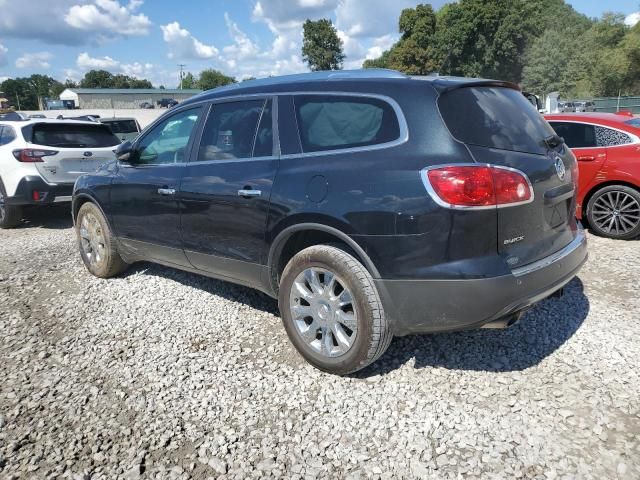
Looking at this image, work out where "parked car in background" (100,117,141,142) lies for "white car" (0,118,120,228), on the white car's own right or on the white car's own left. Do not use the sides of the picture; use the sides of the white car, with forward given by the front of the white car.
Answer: on the white car's own right

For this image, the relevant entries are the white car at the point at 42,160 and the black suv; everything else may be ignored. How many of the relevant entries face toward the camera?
0

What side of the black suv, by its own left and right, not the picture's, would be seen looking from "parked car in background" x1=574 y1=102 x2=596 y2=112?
right

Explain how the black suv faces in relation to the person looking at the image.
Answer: facing away from the viewer and to the left of the viewer

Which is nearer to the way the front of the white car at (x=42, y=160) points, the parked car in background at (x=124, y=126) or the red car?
the parked car in background

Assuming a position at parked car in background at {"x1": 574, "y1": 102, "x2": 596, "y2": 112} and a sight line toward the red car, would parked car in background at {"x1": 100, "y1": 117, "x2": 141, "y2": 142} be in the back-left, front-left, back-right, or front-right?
front-right

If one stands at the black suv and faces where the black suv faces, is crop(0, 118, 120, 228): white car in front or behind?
in front

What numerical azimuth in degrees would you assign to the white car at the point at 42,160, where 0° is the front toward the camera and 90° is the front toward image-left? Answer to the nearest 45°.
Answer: approximately 135°
